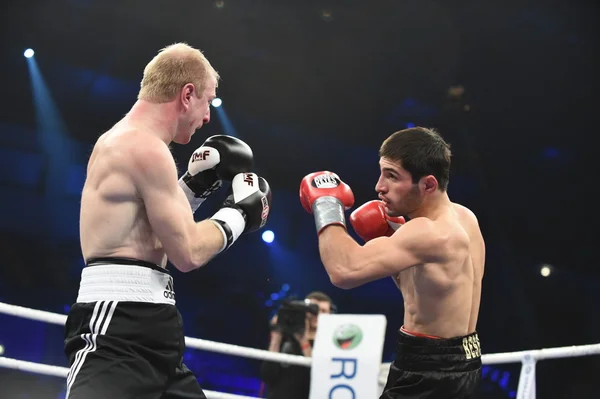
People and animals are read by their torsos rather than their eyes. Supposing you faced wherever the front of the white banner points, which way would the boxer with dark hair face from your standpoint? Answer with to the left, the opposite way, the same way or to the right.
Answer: to the right

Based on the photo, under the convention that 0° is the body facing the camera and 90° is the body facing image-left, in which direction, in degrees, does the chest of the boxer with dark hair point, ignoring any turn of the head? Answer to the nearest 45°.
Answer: approximately 90°

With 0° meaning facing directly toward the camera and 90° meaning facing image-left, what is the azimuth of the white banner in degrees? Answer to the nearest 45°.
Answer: approximately 0°

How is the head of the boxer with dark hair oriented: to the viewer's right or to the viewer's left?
to the viewer's left

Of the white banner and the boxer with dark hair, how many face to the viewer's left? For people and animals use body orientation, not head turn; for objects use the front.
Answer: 1
